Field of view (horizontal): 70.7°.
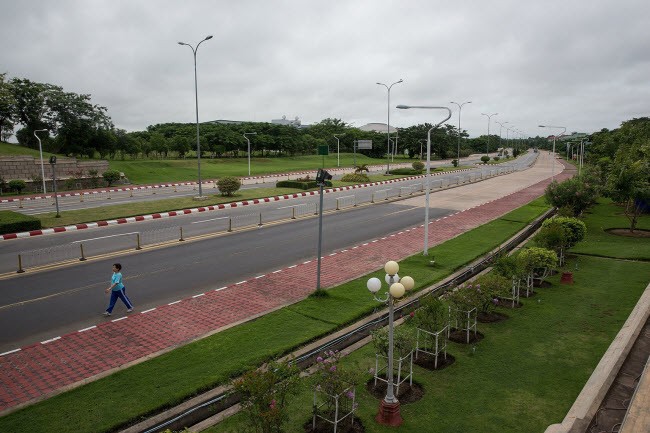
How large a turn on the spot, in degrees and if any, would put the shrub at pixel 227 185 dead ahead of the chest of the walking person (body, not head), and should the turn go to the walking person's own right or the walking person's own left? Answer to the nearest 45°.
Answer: approximately 90° to the walking person's own right

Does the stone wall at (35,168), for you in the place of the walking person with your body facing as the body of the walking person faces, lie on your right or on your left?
on your right

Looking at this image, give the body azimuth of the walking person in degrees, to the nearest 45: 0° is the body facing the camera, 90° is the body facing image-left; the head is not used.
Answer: approximately 90°

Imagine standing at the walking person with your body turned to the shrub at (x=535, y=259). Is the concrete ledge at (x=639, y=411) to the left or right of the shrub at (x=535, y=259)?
right

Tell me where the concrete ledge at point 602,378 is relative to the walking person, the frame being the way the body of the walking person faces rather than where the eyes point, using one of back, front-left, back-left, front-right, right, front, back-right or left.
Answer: back-left

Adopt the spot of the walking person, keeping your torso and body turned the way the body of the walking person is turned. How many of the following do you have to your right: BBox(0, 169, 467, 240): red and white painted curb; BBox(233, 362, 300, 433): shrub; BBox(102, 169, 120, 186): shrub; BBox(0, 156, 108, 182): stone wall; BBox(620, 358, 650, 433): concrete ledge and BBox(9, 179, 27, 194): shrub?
4

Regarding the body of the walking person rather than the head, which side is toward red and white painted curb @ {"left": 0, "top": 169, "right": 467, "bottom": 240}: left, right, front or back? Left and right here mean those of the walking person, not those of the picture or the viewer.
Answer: right

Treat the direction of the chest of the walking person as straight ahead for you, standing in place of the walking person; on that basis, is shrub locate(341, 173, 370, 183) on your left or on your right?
on your right

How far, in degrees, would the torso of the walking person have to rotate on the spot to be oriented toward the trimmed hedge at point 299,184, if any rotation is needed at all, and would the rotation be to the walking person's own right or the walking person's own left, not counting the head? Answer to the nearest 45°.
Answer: approximately 135° to the walking person's own right

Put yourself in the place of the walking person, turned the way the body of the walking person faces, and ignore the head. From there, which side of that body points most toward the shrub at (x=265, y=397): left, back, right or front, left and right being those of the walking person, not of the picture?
left

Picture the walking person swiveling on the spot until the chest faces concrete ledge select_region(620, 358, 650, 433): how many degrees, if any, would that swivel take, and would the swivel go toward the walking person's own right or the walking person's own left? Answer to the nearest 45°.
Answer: approximately 135° to the walking person's own left

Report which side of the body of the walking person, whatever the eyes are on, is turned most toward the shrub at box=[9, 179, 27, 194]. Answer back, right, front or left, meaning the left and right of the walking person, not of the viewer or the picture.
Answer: right

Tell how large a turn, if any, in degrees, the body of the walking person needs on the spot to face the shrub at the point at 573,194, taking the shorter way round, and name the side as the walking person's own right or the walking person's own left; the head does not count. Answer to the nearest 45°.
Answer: approximately 180°

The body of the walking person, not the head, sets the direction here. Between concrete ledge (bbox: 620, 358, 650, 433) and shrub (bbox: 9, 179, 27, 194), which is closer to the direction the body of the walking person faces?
the shrub

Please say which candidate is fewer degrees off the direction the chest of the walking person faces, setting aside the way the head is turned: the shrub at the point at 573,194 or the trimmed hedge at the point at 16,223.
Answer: the trimmed hedge

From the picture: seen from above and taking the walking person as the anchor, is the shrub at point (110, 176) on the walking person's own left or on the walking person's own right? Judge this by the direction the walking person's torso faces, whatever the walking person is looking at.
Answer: on the walking person's own right

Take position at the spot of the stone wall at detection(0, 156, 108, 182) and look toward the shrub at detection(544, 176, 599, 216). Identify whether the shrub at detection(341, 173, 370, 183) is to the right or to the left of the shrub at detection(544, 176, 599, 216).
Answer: left
